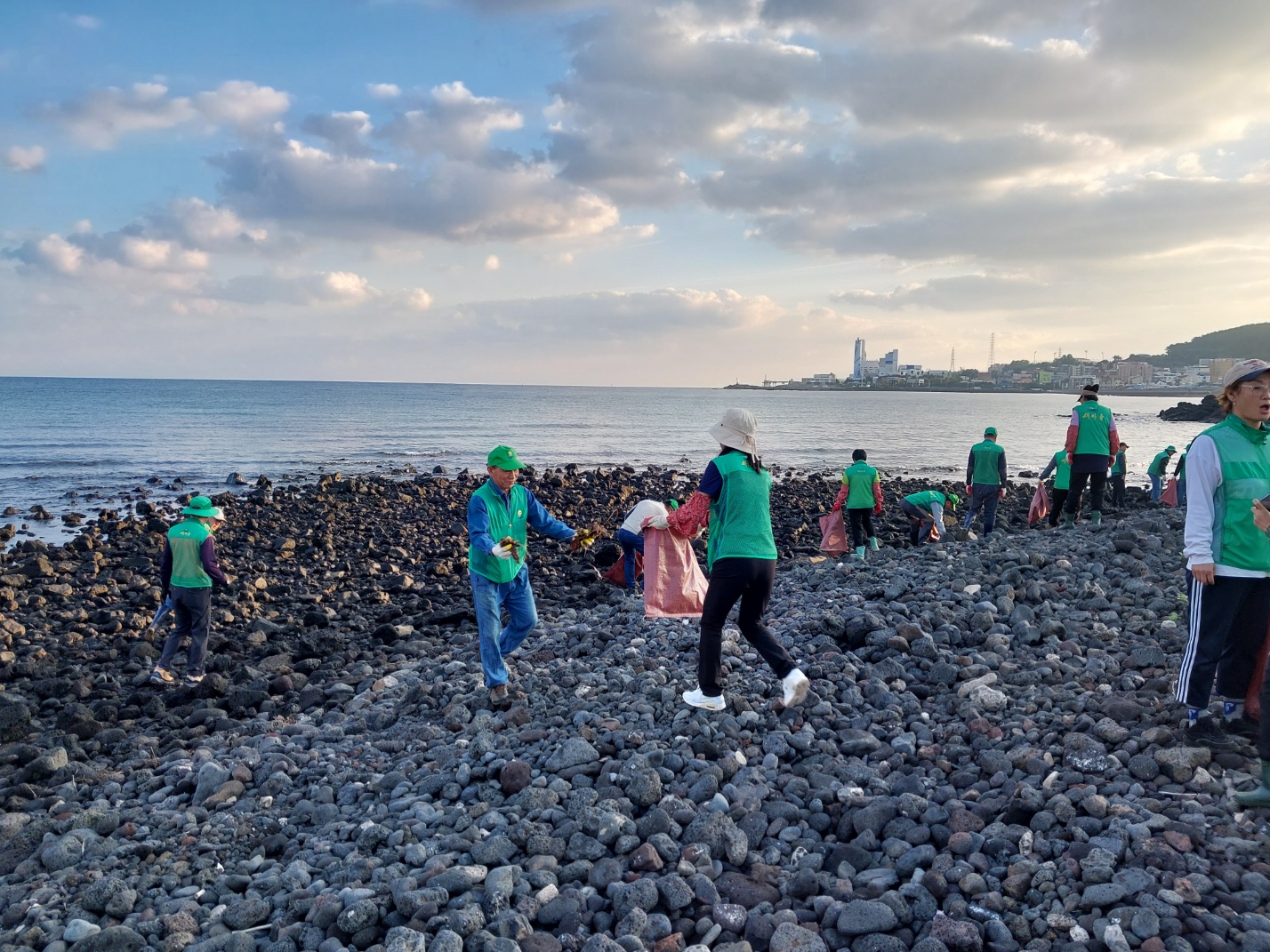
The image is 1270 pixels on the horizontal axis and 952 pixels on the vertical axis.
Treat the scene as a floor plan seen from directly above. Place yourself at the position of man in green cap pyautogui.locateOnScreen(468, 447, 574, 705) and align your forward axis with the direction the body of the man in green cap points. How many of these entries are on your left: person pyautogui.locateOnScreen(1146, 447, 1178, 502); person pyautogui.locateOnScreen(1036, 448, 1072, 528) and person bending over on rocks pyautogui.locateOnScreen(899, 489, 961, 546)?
3

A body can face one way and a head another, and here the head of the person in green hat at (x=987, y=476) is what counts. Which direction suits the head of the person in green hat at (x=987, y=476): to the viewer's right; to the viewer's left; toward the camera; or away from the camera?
away from the camera

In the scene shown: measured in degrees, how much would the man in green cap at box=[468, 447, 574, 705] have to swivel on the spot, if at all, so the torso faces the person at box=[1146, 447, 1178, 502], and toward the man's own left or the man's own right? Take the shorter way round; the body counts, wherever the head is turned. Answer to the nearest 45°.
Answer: approximately 90° to the man's own left

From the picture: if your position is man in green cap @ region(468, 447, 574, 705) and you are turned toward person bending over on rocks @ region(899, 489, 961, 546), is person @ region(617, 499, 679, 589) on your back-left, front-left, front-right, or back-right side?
front-left

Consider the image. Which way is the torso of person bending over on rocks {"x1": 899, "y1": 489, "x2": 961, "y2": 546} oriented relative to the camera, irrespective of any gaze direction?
to the viewer's right

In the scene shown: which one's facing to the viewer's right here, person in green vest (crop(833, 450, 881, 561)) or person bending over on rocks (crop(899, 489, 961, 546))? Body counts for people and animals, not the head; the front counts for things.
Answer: the person bending over on rocks

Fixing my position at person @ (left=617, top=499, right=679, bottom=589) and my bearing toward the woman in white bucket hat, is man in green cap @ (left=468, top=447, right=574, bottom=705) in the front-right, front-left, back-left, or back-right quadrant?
front-right

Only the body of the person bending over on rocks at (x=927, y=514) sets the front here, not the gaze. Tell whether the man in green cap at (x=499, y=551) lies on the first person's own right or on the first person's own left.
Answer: on the first person's own right

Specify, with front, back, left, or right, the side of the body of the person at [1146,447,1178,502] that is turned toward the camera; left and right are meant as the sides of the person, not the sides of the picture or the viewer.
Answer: right
